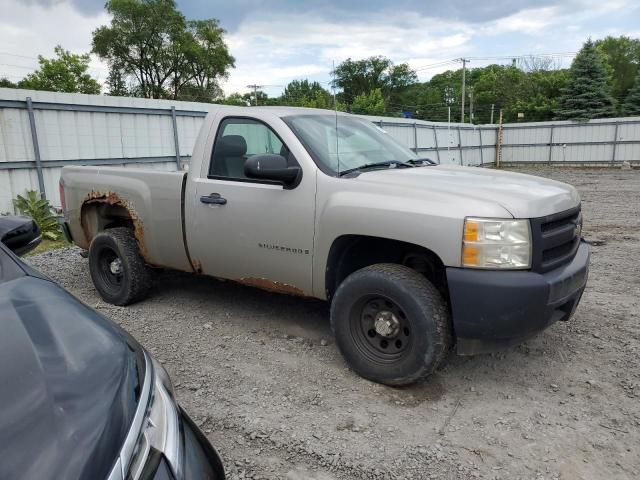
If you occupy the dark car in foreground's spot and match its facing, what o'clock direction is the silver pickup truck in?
The silver pickup truck is roughly at 9 o'clock from the dark car in foreground.

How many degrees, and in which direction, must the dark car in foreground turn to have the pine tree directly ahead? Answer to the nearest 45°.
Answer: approximately 90° to its left

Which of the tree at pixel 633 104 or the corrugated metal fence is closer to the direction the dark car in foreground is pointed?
the tree

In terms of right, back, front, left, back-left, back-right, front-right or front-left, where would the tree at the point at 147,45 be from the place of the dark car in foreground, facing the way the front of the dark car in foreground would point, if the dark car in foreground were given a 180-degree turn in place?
front-right

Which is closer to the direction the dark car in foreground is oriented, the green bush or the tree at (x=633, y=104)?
the tree

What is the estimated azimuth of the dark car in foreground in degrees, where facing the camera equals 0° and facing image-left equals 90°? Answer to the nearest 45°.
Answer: approximately 315°

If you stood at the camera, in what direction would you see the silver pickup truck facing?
facing the viewer and to the right of the viewer

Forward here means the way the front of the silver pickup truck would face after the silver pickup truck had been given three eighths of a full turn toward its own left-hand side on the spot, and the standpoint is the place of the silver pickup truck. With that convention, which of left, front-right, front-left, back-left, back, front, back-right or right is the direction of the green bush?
front-left

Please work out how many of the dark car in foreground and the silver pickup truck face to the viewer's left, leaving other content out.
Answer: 0

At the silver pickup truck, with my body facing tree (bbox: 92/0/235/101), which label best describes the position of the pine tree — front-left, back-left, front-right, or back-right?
front-right
